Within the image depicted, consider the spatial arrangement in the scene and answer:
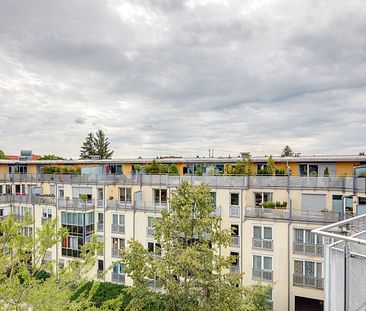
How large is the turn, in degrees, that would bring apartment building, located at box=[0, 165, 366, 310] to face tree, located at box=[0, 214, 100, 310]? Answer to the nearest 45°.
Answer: approximately 45° to its right

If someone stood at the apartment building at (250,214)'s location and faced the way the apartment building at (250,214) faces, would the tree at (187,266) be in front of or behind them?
in front

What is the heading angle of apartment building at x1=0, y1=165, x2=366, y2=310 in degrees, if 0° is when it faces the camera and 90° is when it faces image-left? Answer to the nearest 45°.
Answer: approximately 0°
